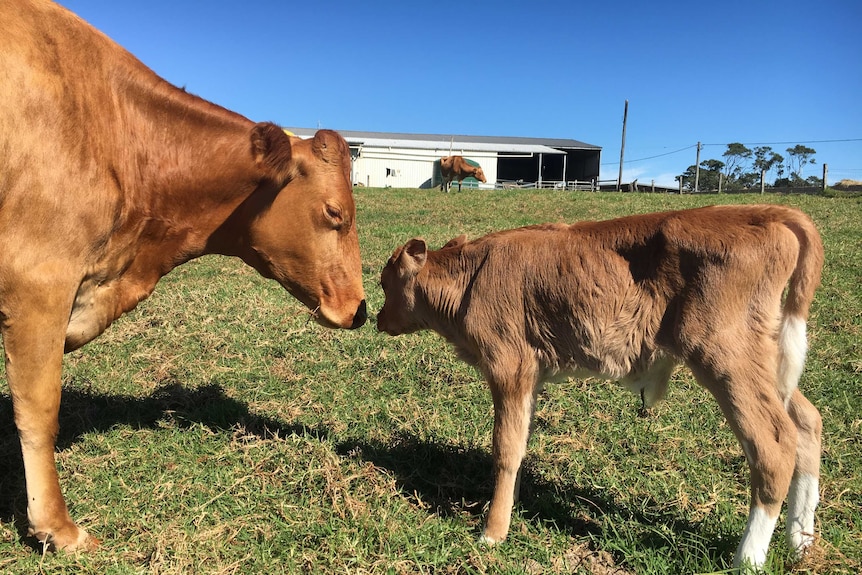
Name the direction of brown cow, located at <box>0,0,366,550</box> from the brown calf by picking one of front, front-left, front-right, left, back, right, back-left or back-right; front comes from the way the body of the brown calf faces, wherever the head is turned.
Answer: front

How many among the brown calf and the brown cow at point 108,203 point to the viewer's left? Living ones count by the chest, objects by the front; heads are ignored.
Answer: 1

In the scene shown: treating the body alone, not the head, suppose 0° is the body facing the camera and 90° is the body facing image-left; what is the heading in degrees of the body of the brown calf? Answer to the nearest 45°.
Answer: approximately 90°

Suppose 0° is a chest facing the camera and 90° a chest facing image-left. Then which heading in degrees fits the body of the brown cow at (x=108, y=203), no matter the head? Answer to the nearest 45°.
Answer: approximately 270°

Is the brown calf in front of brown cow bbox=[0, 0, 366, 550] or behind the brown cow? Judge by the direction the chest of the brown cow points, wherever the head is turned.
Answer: in front
